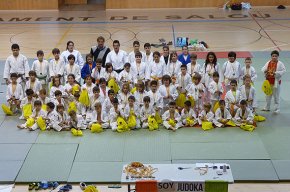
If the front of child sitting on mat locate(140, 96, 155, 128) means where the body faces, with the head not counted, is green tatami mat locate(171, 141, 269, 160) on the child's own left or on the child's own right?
on the child's own left

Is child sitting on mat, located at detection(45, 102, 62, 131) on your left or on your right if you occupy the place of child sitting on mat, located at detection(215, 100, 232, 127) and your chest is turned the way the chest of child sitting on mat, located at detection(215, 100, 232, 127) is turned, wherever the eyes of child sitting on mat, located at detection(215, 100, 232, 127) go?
on your right

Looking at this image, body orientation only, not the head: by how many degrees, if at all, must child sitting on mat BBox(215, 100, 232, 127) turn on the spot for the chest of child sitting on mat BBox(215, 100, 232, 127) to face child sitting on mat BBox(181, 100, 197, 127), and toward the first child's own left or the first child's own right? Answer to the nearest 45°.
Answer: approximately 90° to the first child's own right

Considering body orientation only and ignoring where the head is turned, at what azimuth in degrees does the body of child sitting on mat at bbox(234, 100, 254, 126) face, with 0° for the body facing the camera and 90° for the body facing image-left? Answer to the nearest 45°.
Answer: approximately 0°

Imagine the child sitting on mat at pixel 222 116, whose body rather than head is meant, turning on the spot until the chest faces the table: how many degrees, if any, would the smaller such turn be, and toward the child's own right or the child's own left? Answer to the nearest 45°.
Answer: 0° — they already face it

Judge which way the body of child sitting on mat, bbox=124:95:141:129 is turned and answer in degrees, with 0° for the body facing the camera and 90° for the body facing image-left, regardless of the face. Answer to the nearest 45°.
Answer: approximately 0°

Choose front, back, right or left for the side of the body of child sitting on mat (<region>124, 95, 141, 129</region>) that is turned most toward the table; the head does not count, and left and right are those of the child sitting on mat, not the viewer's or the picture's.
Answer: front
